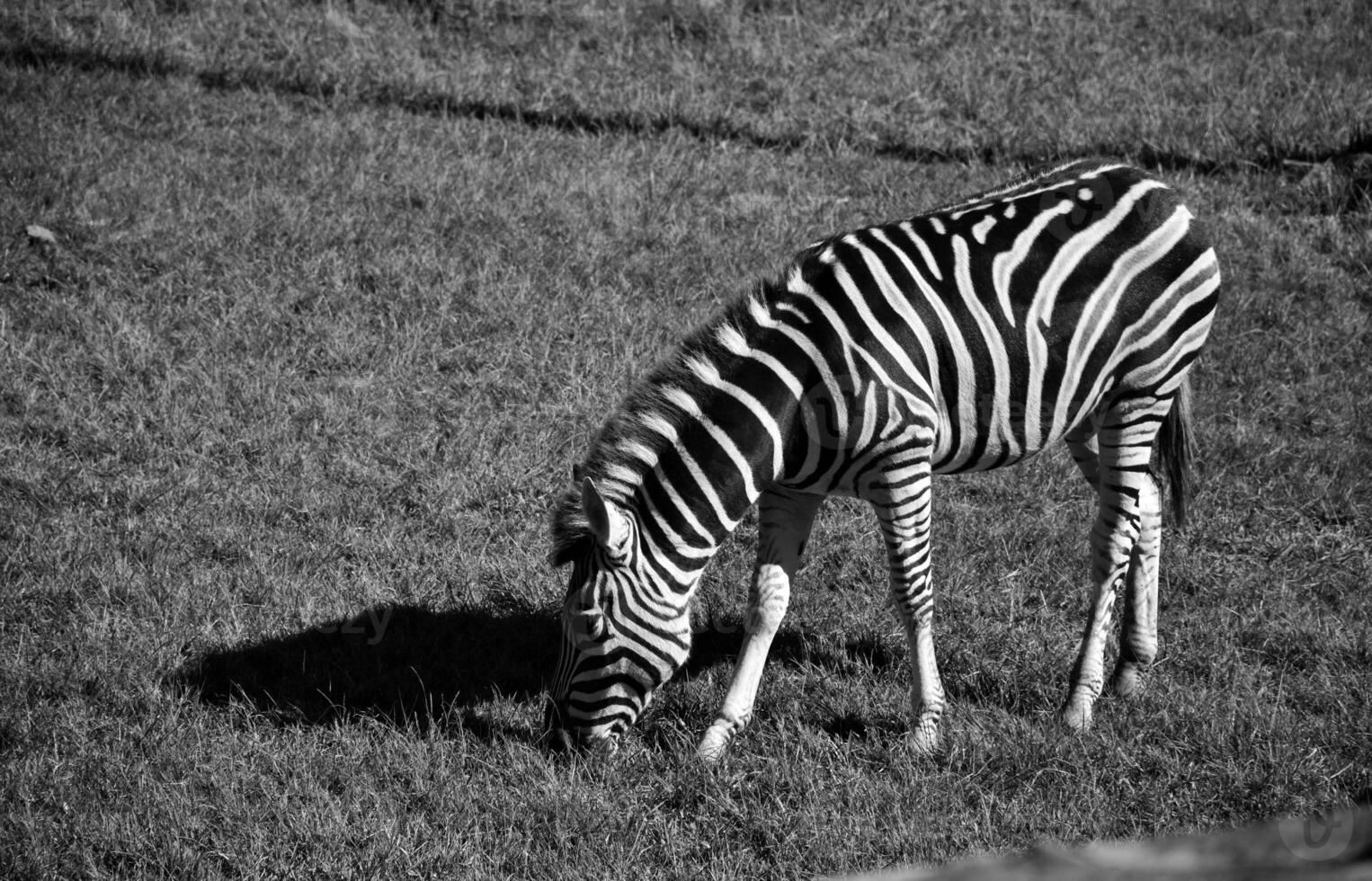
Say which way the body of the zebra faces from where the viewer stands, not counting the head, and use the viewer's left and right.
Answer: facing the viewer and to the left of the viewer
